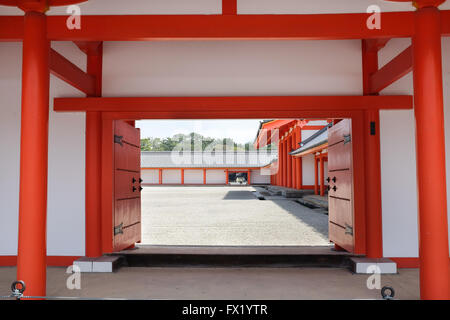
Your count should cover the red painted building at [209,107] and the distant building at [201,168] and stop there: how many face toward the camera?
2

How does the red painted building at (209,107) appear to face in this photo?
toward the camera

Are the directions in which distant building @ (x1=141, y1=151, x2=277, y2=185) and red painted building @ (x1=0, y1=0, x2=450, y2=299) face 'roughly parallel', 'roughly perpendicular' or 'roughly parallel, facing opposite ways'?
roughly parallel

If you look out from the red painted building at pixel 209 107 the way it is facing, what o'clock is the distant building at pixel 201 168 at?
The distant building is roughly at 6 o'clock from the red painted building.

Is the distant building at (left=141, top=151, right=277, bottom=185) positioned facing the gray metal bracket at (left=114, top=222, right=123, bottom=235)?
yes

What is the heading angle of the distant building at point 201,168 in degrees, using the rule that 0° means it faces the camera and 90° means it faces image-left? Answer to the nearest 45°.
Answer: approximately 0°

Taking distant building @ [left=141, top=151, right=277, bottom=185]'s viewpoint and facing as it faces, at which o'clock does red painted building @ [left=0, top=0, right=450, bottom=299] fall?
The red painted building is roughly at 12 o'clock from the distant building.
